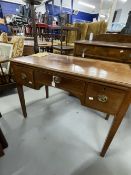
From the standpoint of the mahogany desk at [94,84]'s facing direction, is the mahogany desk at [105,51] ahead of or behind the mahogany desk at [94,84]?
behind

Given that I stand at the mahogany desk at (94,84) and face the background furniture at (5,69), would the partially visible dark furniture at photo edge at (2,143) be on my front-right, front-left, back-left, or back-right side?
front-left

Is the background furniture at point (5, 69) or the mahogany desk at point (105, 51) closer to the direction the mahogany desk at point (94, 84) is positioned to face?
the background furniture

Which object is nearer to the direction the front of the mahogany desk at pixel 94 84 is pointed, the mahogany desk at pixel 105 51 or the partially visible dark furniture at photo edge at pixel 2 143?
the partially visible dark furniture at photo edge

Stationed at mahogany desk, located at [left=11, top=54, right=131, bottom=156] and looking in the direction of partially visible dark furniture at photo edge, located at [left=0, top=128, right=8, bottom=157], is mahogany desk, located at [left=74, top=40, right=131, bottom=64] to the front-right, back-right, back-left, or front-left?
back-right

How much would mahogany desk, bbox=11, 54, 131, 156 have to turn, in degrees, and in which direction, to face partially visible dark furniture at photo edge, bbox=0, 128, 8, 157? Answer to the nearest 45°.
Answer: approximately 45° to its right

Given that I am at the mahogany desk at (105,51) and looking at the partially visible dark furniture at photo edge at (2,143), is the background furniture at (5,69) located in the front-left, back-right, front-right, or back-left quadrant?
front-right

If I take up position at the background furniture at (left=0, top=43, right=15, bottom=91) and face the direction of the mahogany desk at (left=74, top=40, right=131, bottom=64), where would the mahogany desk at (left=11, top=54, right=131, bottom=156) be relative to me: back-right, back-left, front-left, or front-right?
front-right

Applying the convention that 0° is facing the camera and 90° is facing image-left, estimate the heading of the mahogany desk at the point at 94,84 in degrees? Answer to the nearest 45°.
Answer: approximately 45°

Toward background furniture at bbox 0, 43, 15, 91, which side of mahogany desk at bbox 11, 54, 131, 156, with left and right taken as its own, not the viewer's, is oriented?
right
